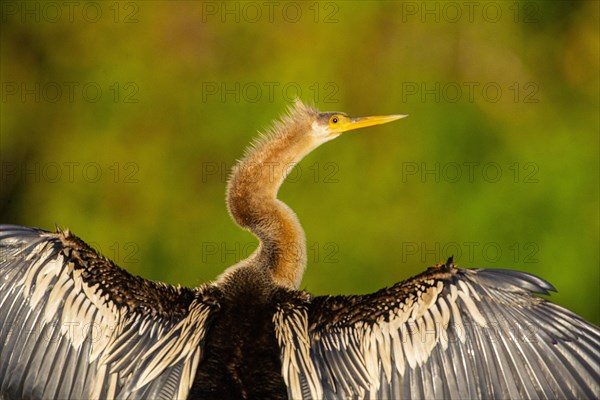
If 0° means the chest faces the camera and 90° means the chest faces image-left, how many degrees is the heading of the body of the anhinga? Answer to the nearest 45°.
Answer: approximately 180°
